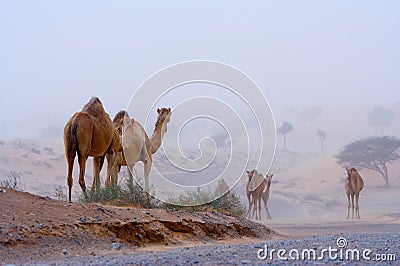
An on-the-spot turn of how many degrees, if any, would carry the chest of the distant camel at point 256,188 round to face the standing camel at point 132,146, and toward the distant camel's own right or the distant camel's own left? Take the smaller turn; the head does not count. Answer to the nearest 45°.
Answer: approximately 45° to the distant camel's own right

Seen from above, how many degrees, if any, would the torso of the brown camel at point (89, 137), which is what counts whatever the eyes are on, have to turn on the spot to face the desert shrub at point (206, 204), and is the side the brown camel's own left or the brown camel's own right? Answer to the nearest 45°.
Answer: approximately 45° to the brown camel's own right

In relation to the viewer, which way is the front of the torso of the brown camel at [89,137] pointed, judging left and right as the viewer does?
facing away from the viewer and to the right of the viewer

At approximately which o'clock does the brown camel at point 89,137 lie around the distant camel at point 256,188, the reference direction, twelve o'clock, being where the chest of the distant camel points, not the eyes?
The brown camel is roughly at 2 o'clock from the distant camel.

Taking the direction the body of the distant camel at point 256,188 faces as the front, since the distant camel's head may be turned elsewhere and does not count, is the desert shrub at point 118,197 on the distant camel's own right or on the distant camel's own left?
on the distant camel's own right
